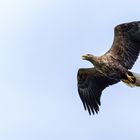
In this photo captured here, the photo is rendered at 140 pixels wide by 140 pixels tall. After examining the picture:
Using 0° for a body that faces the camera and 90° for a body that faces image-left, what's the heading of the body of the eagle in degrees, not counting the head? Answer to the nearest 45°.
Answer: approximately 90°
